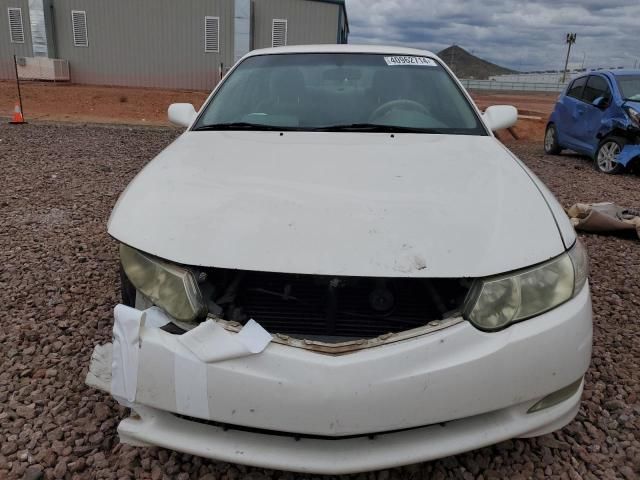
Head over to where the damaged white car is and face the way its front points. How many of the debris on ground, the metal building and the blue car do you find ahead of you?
0

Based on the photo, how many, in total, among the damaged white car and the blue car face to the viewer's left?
0

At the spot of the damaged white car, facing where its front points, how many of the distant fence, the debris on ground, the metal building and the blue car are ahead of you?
0

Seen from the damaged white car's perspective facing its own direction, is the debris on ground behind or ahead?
behind

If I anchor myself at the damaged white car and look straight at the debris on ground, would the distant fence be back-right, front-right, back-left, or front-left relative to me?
front-left

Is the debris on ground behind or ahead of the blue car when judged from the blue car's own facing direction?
ahead

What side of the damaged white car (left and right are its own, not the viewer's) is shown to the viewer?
front

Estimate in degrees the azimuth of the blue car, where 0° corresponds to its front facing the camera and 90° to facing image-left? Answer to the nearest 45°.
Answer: approximately 315°

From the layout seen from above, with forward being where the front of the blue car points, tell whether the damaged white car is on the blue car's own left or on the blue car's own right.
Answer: on the blue car's own right

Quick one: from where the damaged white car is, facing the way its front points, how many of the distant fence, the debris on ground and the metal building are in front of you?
0

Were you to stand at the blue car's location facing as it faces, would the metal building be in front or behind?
behind

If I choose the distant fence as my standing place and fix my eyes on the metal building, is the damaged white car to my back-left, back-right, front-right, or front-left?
front-left

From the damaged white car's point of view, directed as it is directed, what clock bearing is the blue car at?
The blue car is roughly at 7 o'clock from the damaged white car.

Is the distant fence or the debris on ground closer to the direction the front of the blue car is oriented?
the debris on ground
